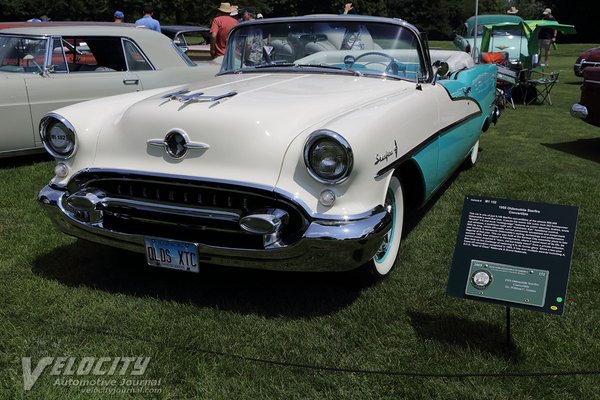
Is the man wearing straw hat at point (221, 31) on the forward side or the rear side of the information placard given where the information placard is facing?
on the rear side

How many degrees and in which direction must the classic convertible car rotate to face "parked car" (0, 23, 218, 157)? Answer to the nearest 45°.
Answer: approximately 90° to its right

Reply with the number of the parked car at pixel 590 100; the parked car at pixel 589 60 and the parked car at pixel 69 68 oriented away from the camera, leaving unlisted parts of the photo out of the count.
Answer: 0

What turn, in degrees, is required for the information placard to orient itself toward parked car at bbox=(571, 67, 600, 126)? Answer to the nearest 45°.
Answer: approximately 180°

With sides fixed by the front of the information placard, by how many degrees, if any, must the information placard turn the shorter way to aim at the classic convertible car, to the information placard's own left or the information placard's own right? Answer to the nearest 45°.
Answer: approximately 90° to the information placard's own right

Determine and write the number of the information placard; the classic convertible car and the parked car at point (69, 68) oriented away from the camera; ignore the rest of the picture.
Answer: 0

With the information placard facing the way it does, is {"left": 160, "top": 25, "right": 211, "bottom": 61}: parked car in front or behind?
behind

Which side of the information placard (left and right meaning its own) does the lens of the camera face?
front

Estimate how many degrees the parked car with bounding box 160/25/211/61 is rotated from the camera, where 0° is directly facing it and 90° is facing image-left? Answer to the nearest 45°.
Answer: approximately 45°

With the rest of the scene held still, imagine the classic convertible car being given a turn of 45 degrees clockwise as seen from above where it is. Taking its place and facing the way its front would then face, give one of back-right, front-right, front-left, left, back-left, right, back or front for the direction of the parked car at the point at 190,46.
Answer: right

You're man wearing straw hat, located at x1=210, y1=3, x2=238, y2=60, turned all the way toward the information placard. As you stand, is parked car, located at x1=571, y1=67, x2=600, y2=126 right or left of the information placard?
left

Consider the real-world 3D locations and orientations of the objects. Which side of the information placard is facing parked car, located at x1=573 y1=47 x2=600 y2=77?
back
